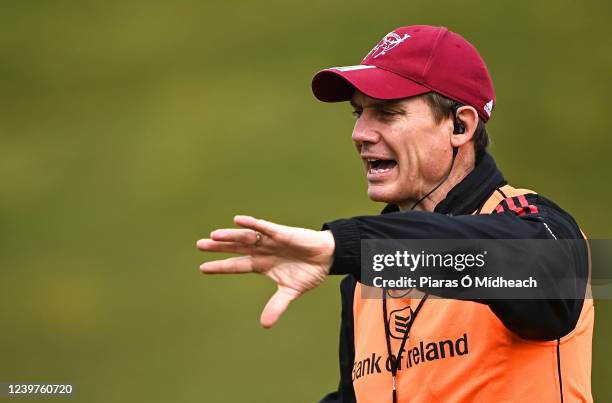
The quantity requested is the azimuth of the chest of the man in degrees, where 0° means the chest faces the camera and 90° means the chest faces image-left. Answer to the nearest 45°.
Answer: approximately 45°
